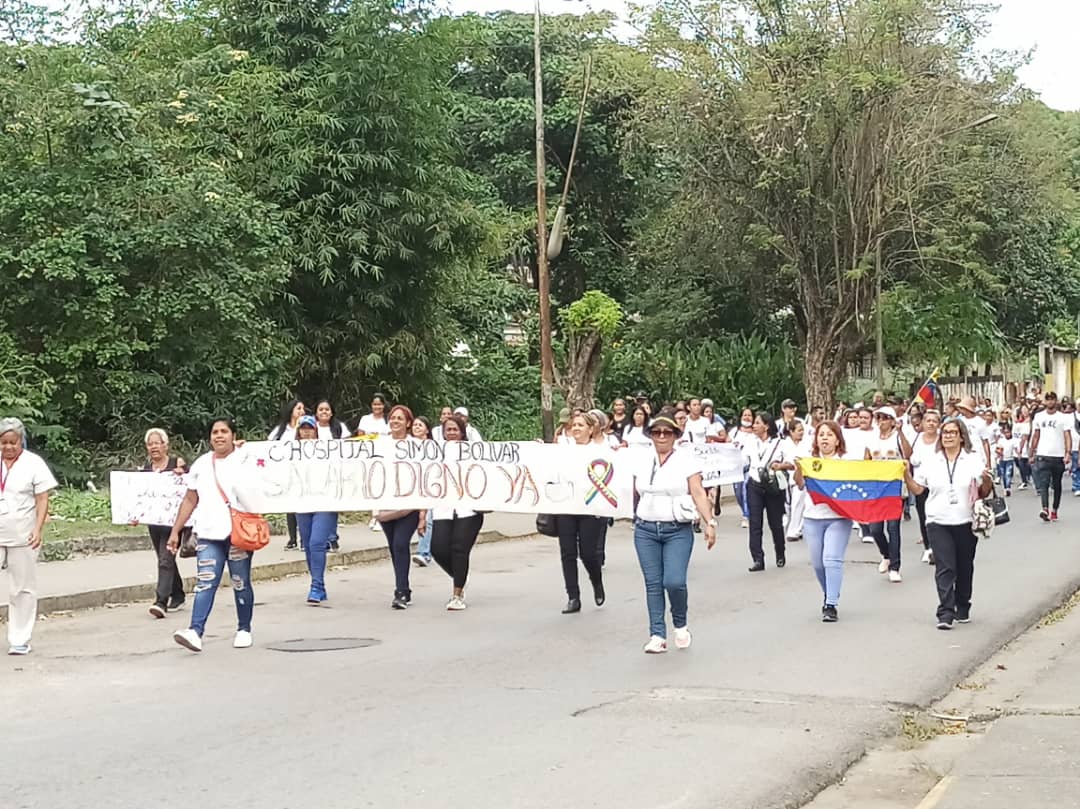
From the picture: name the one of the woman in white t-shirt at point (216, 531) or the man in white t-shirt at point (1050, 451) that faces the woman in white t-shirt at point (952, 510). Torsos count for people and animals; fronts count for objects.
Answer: the man in white t-shirt

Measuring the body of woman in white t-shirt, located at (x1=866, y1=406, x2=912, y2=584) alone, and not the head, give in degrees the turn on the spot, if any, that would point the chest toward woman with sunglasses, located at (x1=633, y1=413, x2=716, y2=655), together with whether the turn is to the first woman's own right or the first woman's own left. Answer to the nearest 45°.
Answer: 0° — they already face them

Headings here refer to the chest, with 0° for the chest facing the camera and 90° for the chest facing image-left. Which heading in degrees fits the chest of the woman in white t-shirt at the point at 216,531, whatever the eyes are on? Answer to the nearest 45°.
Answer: approximately 45°

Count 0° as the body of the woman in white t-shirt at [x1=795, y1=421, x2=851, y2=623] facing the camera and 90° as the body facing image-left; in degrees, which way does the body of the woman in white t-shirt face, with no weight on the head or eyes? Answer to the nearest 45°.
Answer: approximately 0°

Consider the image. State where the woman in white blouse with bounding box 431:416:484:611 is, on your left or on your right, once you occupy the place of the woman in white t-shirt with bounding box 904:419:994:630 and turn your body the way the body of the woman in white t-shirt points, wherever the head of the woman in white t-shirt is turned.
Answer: on your right

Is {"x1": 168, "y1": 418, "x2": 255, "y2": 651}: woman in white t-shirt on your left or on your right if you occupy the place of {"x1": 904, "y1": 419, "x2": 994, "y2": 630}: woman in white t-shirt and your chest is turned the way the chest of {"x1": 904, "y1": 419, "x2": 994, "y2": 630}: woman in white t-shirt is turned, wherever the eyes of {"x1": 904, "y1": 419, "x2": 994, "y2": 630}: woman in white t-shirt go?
on your right

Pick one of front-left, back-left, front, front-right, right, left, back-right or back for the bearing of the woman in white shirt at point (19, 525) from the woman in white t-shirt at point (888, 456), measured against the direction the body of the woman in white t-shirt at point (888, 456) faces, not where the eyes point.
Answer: front-right

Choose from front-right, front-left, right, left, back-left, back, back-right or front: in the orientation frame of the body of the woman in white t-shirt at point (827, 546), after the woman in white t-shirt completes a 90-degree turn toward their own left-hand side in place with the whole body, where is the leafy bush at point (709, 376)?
left
